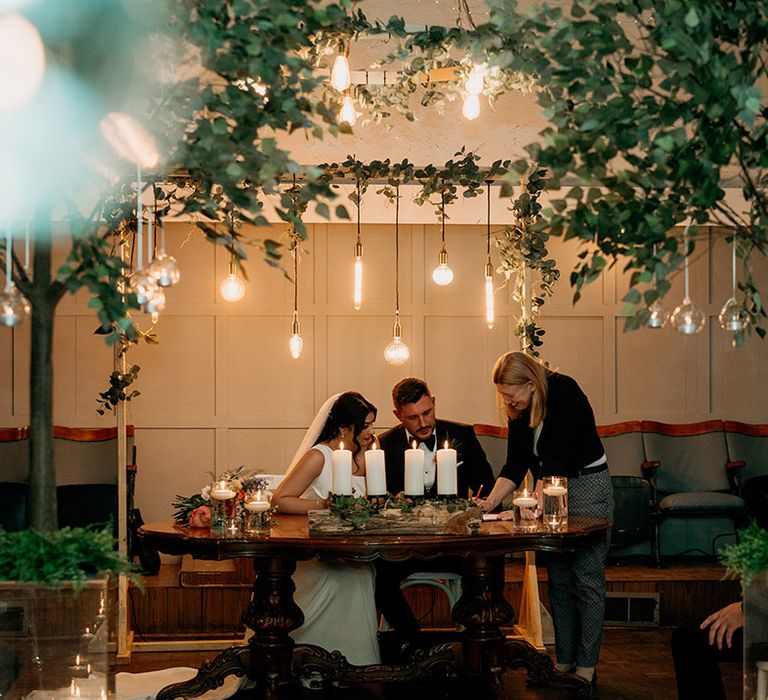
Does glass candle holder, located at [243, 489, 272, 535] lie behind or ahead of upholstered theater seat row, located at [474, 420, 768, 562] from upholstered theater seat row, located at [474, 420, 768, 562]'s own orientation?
ahead

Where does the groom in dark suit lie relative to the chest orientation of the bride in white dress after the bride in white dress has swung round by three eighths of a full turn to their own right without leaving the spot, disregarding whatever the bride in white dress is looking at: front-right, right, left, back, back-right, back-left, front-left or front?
back-right

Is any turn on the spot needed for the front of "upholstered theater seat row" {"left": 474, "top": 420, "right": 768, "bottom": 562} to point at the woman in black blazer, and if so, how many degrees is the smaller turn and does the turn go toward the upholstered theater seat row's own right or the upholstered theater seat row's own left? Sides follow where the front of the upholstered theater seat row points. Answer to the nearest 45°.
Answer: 0° — it already faces them

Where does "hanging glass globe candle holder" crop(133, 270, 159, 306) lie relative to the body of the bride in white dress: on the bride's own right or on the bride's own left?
on the bride's own right

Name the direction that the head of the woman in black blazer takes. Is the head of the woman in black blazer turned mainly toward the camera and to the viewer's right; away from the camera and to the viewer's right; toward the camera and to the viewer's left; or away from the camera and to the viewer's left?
toward the camera and to the viewer's left

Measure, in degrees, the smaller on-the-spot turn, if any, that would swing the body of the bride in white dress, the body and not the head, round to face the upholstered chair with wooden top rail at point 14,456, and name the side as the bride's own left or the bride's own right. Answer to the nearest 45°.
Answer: approximately 180°

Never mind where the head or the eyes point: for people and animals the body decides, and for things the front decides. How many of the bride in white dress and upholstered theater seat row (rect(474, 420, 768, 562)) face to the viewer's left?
0

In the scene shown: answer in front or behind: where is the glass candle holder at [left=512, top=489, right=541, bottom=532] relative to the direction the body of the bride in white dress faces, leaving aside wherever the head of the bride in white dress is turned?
in front

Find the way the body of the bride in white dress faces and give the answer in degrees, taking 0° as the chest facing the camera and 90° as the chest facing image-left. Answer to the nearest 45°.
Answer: approximately 315°

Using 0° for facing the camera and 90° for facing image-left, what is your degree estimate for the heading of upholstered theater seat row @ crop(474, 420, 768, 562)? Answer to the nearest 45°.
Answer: approximately 0°

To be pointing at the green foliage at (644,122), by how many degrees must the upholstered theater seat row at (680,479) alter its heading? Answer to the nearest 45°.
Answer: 0° — it already faces it

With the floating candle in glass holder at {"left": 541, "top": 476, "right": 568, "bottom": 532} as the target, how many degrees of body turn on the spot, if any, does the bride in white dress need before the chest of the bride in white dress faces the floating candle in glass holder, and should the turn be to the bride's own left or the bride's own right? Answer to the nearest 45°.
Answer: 0° — they already face it

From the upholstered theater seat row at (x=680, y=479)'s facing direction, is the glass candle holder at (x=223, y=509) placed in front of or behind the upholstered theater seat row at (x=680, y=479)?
in front

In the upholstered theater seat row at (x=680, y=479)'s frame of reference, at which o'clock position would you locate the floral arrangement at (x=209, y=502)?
The floral arrangement is roughly at 1 o'clock from the upholstered theater seat row.
